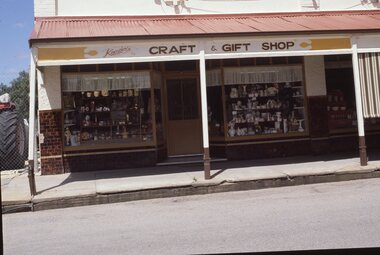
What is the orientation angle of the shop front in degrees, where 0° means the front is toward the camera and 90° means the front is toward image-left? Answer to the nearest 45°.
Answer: approximately 0°
